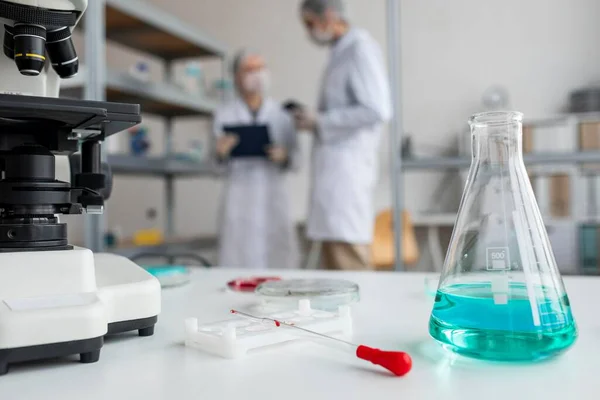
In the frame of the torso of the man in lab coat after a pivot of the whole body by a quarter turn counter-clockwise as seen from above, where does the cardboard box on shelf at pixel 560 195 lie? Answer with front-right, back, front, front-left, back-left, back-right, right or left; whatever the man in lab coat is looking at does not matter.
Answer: back-left

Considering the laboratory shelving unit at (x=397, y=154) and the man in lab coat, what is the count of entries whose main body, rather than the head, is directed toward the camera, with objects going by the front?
1

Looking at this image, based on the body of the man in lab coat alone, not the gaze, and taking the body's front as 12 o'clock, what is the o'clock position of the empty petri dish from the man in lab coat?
The empty petri dish is roughly at 9 o'clock from the man in lab coat.

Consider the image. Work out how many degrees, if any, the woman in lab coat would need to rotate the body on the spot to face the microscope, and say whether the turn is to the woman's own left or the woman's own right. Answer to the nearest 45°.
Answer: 0° — they already face it

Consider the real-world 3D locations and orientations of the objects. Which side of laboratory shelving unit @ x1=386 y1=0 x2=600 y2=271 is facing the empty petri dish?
front

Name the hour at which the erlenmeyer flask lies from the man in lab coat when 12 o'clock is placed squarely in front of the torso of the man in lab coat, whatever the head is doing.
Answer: The erlenmeyer flask is roughly at 9 o'clock from the man in lab coat.

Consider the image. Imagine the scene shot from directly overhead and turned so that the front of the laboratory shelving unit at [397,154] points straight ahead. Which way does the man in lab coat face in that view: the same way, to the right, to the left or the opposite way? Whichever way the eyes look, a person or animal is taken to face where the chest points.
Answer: to the right

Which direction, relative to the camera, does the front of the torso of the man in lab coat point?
to the viewer's left

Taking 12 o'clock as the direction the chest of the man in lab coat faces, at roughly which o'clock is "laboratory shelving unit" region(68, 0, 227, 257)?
The laboratory shelving unit is roughly at 1 o'clock from the man in lab coat.

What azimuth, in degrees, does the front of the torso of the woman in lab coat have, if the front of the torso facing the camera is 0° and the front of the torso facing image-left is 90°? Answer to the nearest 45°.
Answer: approximately 0°
